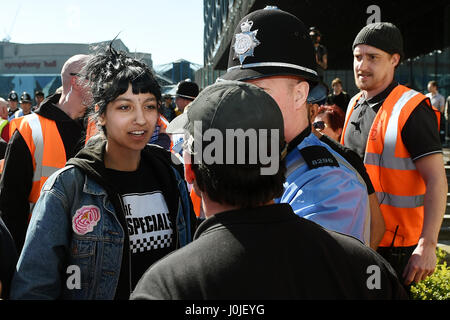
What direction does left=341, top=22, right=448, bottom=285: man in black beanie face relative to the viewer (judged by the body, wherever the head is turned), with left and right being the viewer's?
facing the viewer and to the left of the viewer

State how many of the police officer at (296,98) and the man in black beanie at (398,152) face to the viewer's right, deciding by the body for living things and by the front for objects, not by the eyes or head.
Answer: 0

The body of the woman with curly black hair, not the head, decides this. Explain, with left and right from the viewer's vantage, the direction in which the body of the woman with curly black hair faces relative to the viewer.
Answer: facing the viewer and to the right of the viewer

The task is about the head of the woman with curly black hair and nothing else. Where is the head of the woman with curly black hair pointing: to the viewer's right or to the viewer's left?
to the viewer's right

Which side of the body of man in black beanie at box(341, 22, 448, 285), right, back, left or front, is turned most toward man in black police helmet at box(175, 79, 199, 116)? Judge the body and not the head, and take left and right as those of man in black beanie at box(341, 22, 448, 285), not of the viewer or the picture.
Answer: right

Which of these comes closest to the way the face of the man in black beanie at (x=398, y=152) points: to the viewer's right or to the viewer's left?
to the viewer's left

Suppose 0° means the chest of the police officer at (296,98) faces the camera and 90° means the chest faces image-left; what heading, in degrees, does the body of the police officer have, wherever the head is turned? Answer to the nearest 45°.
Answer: approximately 45°
